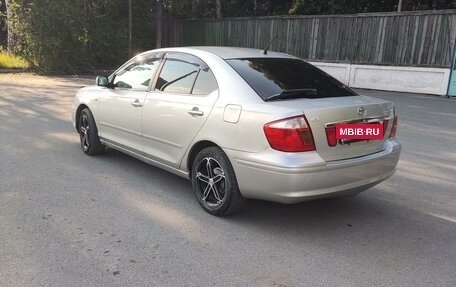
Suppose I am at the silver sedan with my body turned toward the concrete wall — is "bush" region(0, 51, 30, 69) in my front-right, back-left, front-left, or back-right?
front-left

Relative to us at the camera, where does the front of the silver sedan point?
facing away from the viewer and to the left of the viewer

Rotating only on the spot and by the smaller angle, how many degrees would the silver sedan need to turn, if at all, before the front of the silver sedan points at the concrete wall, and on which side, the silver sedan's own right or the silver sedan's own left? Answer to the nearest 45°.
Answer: approximately 90° to the silver sedan's own right

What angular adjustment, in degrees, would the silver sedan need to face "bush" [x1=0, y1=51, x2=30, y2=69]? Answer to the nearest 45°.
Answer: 0° — it already faces it

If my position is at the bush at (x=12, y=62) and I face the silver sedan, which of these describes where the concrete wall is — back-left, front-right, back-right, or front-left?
front-left

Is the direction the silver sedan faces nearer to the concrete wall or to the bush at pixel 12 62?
the bush
